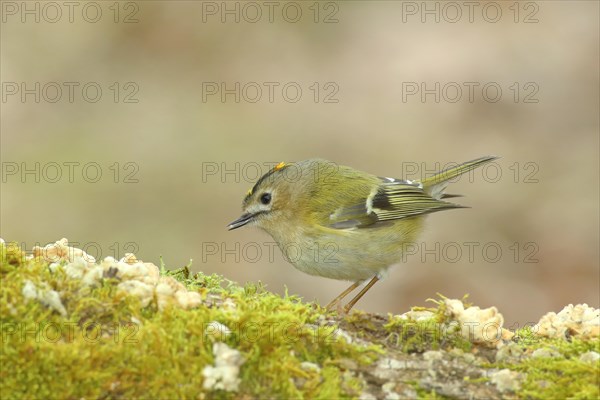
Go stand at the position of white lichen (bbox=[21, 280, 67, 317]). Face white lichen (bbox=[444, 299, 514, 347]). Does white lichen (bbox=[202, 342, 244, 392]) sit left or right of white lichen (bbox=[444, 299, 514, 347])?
right

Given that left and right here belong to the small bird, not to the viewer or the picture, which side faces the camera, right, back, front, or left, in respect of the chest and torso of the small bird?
left

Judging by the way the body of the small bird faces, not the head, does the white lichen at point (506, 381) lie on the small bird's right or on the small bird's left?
on the small bird's left

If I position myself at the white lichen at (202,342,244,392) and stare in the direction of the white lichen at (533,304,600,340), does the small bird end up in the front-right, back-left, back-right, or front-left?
front-left

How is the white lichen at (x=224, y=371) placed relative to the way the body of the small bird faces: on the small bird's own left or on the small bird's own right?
on the small bird's own left

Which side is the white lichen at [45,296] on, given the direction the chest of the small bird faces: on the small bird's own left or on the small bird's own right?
on the small bird's own left
